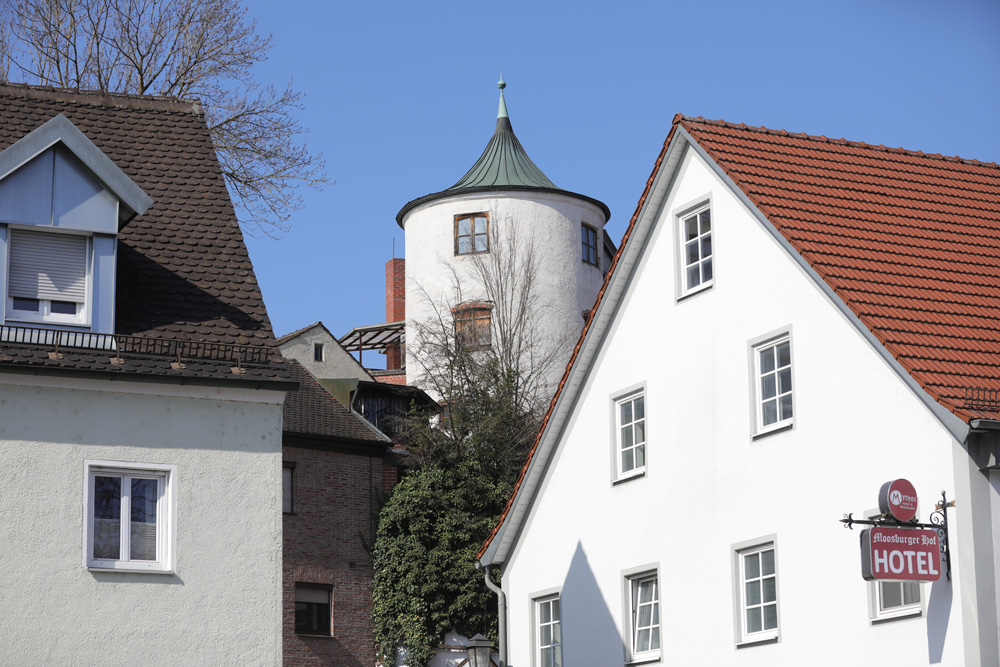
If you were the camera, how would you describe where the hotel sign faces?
facing the viewer and to the right of the viewer

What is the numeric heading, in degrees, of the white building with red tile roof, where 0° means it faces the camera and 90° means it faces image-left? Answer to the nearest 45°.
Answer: approximately 45°

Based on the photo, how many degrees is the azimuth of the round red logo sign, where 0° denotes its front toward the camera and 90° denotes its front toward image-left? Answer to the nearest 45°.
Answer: approximately 315°
